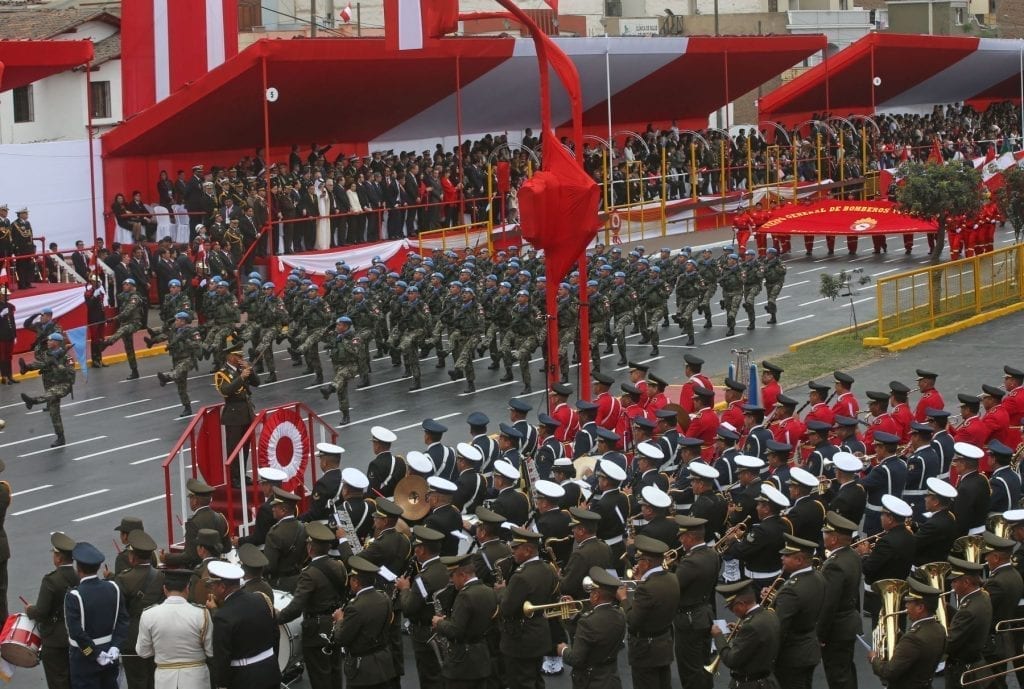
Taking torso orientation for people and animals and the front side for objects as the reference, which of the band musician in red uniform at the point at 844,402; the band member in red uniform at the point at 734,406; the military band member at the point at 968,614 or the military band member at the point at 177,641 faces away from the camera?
the military band member at the point at 177,641

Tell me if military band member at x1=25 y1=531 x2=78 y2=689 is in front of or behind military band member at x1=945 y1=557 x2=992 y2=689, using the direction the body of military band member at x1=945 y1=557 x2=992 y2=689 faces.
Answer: in front

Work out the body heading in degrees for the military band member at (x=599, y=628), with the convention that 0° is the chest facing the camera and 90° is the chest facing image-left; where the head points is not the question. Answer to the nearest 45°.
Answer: approximately 135°

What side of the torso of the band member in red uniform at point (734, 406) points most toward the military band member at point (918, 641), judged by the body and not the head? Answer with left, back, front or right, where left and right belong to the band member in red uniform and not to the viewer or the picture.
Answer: left

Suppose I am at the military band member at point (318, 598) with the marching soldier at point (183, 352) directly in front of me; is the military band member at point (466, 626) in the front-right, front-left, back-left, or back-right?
back-right

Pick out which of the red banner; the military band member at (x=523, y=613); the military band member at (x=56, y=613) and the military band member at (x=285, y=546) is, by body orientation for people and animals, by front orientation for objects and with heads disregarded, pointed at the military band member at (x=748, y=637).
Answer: the red banner

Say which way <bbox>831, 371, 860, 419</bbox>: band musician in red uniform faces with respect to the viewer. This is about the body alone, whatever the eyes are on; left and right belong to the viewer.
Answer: facing to the left of the viewer

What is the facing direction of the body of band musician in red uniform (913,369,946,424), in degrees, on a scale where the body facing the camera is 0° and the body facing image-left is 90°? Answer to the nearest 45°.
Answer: approximately 90°

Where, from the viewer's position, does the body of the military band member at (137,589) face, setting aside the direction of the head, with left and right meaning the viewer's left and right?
facing away from the viewer and to the left of the viewer

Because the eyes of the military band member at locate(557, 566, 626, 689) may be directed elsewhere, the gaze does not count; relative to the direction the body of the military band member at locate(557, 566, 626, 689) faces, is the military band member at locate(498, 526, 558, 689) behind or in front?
in front

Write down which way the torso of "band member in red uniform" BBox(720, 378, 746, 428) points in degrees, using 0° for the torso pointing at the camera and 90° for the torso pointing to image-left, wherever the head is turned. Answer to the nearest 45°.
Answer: approximately 90°
